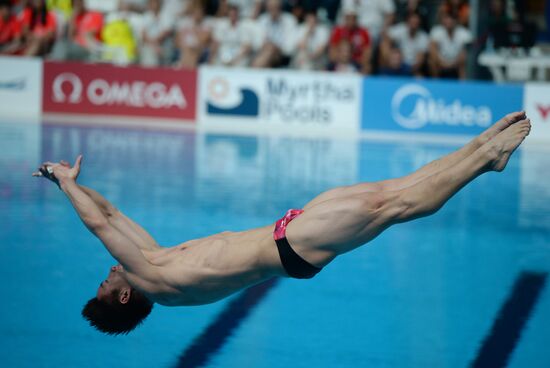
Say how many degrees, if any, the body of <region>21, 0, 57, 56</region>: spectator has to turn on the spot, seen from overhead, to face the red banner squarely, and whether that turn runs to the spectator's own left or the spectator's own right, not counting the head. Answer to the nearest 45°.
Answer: approximately 45° to the spectator's own left

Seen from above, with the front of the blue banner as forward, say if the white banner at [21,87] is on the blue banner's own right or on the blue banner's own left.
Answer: on the blue banner's own right

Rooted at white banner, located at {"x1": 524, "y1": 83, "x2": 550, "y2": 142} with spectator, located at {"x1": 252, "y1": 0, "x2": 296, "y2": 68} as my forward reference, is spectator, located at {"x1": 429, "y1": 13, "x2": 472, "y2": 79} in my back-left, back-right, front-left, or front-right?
front-right

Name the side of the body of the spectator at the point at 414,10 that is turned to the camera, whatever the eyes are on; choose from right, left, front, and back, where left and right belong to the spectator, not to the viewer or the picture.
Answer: front

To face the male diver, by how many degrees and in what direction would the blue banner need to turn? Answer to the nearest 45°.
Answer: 0° — it already faces them

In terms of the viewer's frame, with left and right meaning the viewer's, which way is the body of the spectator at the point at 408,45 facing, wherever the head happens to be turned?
facing the viewer

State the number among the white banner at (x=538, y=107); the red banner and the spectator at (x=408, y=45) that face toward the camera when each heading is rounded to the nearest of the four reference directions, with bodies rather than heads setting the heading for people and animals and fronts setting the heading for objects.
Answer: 3

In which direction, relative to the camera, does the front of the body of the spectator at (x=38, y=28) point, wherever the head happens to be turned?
toward the camera

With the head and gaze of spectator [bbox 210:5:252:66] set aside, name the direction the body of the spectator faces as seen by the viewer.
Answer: toward the camera

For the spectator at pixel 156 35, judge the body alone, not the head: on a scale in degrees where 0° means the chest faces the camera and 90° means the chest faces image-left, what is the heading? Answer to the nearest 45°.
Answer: approximately 0°

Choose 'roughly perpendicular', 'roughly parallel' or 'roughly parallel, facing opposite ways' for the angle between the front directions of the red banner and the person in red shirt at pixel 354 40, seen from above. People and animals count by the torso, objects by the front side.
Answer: roughly parallel

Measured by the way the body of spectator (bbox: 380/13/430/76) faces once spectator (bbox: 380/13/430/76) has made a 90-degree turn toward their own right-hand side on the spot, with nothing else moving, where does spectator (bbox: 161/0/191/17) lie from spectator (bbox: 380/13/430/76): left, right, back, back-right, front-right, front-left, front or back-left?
front

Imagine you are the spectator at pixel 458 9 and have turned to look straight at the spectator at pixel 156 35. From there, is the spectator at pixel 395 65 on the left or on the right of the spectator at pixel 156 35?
left

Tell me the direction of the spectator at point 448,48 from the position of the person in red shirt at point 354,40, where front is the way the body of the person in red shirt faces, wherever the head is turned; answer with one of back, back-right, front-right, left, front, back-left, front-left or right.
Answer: left

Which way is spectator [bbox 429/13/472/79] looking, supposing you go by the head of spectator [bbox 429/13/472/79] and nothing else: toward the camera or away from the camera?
toward the camera
